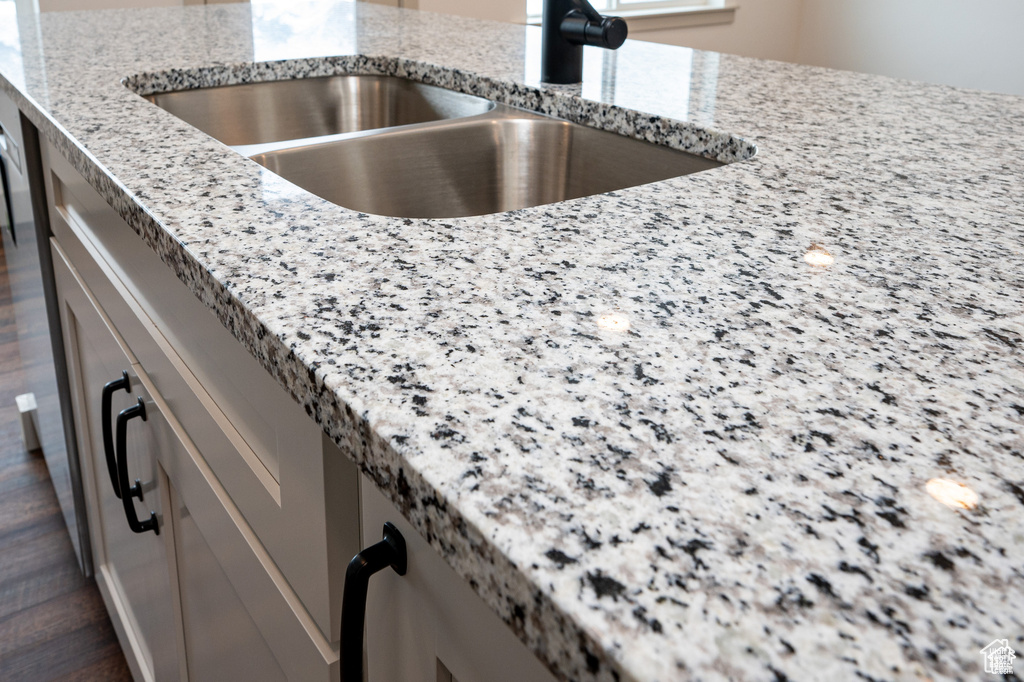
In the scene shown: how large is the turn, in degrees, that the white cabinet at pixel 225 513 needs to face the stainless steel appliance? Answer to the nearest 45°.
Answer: approximately 135° to its right

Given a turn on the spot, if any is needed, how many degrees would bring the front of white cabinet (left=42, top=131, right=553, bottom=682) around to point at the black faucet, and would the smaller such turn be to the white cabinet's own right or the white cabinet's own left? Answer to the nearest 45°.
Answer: approximately 180°

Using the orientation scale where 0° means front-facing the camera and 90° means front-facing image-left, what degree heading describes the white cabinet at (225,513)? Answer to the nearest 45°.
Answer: approximately 45°
